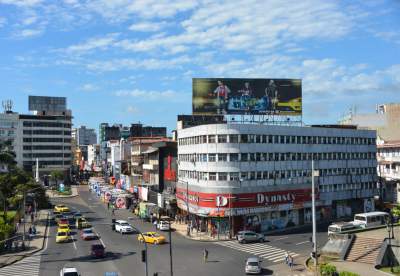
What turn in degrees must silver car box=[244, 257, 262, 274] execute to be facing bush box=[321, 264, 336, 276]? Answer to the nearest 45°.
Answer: approximately 45° to its left

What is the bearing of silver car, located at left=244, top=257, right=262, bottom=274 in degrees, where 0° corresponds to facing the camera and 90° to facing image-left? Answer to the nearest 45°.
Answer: approximately 0°
